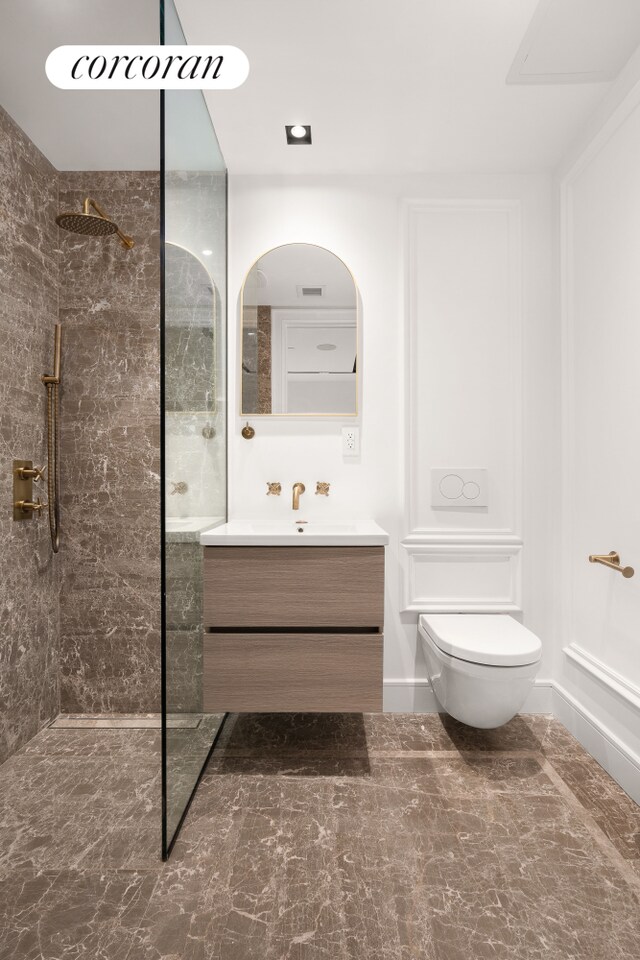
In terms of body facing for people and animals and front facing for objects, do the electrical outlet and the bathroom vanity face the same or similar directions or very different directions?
same or similar directions

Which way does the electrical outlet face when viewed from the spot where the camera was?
facing the viewer

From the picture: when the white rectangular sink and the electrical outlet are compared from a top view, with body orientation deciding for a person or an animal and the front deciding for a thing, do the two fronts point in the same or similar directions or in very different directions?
same or similar directions

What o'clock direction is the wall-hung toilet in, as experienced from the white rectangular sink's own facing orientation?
The wall-hung toilet is roughly at 9 o'clock from the white rectangular sink.

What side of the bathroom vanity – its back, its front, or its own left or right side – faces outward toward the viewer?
front

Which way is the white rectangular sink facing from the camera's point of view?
toward the camera

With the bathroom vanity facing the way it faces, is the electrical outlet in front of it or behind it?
behind

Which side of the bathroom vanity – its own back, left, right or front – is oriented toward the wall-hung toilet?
left

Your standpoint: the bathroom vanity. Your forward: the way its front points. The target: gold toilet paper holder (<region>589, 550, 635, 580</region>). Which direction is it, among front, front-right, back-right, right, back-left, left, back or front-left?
left
